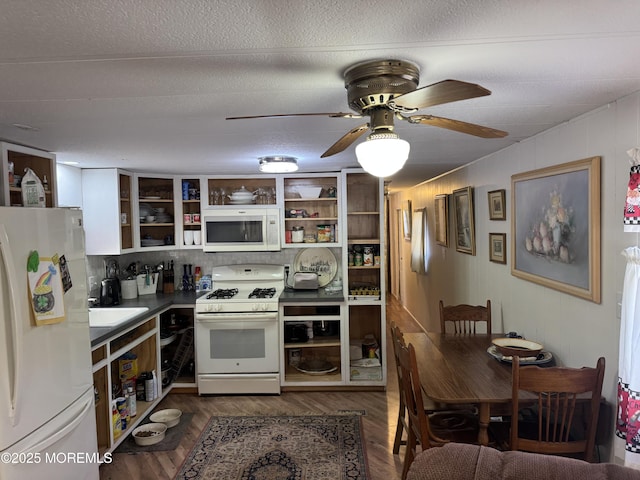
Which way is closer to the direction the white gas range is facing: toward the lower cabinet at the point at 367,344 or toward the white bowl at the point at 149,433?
the white bowl

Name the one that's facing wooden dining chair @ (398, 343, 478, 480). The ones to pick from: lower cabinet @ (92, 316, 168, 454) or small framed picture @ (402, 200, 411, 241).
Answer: the lower cabinet

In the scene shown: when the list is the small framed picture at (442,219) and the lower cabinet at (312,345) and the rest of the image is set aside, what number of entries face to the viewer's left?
1

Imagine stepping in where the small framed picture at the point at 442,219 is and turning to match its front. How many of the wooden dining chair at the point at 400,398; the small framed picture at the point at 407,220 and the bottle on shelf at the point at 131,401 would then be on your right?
1

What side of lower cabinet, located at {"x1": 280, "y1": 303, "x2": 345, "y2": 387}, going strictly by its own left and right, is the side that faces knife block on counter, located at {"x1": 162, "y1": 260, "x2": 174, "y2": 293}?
right

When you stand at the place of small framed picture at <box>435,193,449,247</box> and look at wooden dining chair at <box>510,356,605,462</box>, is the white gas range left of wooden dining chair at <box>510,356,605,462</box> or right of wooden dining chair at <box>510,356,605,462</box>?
right

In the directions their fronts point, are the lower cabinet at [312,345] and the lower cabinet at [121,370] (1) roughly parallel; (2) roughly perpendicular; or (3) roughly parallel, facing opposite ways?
roughly perpendicular

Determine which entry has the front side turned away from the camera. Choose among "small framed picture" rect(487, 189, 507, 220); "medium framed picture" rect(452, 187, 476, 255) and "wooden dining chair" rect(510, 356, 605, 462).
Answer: the wooden dining chair

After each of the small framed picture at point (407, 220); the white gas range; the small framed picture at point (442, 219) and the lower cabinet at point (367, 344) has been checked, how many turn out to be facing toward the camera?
2
